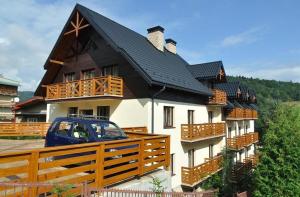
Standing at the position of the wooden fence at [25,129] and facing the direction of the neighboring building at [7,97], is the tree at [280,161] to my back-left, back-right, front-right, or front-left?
back-right

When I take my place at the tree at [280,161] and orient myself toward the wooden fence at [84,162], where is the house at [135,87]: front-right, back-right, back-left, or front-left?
front-right

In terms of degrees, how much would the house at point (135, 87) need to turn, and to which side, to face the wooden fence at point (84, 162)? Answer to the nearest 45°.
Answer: approximately 45° to its left

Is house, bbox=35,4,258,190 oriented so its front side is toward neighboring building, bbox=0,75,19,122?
no

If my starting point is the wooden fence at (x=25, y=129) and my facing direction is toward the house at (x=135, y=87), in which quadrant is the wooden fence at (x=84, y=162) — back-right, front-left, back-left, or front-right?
front-right

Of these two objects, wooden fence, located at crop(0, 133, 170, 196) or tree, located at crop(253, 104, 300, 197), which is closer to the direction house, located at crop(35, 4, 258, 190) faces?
the wooden fence

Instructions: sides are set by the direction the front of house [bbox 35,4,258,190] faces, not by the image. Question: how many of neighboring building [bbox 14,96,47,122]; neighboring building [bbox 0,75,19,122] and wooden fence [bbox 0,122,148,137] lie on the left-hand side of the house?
0

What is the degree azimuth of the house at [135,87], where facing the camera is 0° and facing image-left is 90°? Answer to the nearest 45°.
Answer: approximately 45°

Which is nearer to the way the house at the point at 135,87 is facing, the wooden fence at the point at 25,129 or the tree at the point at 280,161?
the wooden fence

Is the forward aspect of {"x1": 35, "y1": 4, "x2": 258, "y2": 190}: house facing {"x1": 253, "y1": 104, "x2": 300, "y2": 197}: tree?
no

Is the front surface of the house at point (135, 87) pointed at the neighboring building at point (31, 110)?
no

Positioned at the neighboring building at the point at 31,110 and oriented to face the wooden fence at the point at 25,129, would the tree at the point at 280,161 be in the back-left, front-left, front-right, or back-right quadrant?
front-left
